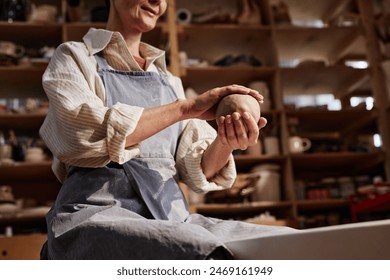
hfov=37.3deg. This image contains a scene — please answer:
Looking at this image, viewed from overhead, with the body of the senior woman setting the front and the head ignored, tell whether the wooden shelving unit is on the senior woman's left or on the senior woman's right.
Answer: on the senior woman's left

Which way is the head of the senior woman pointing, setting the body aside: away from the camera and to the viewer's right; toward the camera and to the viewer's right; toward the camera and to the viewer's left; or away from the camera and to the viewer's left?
toward the camera and to the viewer's right

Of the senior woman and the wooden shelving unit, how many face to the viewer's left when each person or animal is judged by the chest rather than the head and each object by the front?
0

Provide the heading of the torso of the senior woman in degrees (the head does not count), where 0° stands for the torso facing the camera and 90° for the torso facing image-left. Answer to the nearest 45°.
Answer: approximately 315°

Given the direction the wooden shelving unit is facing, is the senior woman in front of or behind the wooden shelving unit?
in front

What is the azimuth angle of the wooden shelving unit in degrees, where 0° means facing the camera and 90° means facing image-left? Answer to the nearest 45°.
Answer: approximately 0°
